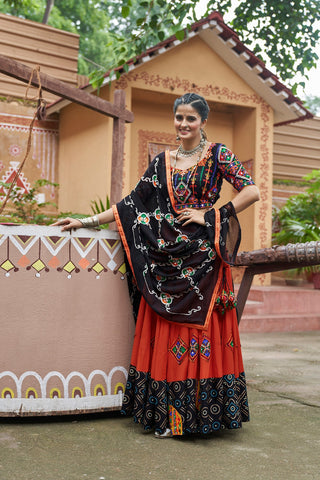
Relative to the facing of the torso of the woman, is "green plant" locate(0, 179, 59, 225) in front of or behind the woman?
behind

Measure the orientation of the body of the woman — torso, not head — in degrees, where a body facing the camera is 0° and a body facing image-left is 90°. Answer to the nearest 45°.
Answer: approximately 0°

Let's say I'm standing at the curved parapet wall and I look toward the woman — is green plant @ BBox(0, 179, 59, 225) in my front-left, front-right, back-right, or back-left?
back-left

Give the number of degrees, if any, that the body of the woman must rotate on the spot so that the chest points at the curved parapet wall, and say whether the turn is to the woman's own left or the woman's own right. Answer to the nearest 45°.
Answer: approximately 90° to the woman's own right
